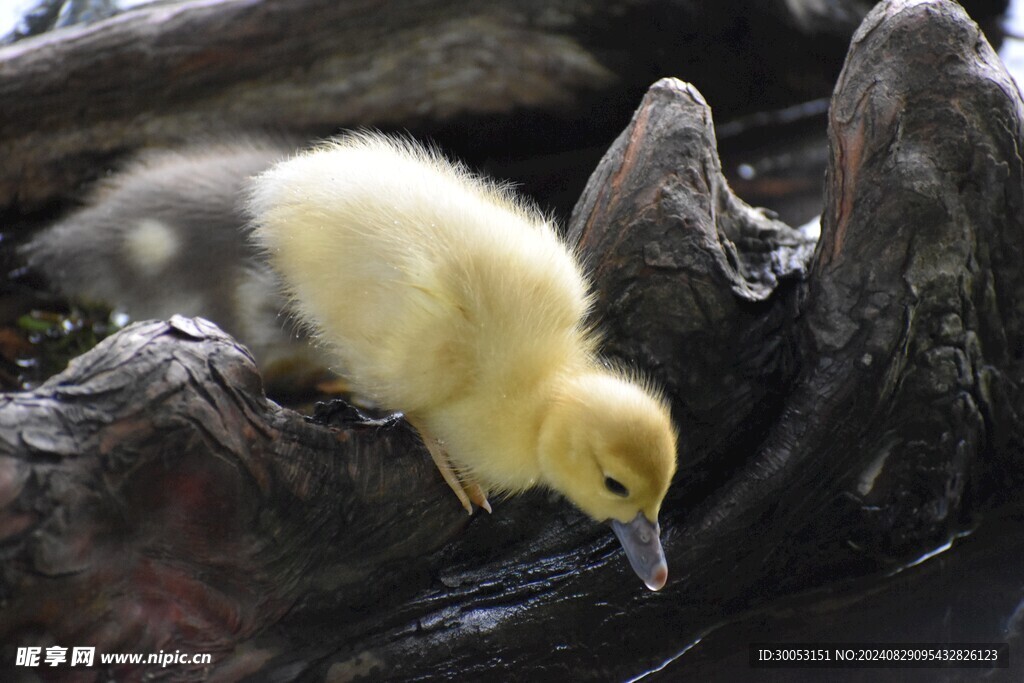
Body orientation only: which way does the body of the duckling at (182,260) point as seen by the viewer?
to the viewer's right

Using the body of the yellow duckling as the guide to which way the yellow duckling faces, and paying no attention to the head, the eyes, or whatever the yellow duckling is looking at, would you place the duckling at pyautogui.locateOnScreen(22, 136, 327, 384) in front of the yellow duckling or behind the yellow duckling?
behind
